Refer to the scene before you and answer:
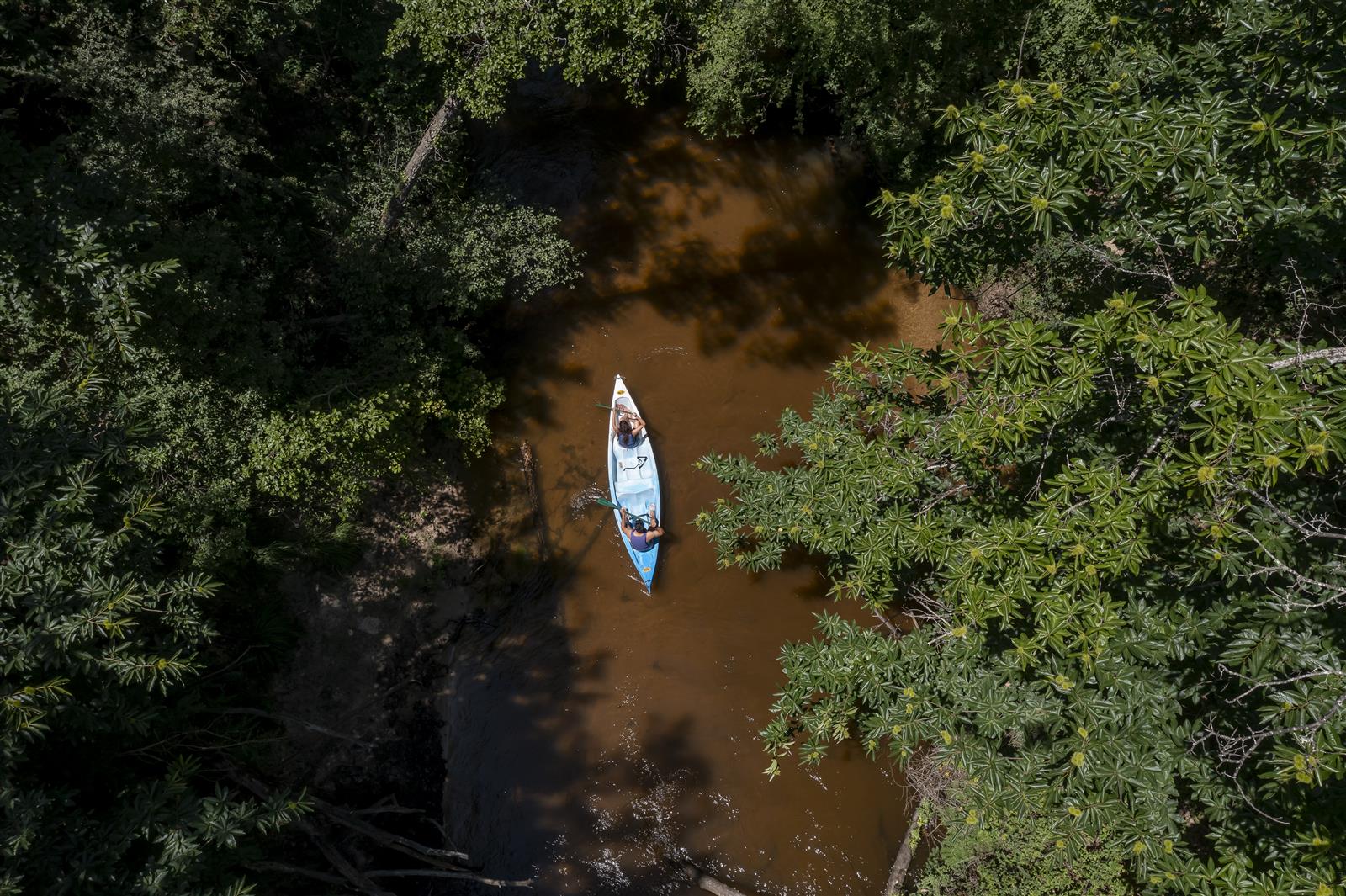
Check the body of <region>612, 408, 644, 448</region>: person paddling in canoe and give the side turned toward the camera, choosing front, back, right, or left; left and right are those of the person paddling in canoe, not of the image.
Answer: back

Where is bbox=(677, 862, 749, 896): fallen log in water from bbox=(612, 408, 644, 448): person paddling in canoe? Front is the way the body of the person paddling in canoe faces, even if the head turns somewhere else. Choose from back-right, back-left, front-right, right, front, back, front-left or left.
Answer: back

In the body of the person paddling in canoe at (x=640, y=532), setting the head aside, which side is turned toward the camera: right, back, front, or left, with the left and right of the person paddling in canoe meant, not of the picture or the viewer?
back

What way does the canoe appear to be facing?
away from the camera

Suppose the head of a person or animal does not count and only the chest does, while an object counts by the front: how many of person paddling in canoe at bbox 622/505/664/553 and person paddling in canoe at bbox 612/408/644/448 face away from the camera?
2

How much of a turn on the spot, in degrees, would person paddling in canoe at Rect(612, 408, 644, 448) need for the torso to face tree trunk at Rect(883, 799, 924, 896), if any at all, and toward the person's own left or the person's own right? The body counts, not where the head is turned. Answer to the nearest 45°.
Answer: approximately 135° to the person's own right

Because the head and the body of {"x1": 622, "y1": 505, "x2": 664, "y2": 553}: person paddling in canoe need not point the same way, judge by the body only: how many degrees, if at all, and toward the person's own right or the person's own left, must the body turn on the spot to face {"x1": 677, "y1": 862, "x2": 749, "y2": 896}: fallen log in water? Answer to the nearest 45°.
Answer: approximately 180°

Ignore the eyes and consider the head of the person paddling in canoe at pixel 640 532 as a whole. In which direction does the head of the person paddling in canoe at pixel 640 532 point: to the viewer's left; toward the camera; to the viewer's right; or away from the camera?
away from the camera

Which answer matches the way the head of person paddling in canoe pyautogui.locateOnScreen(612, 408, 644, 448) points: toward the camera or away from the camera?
away from the camera
